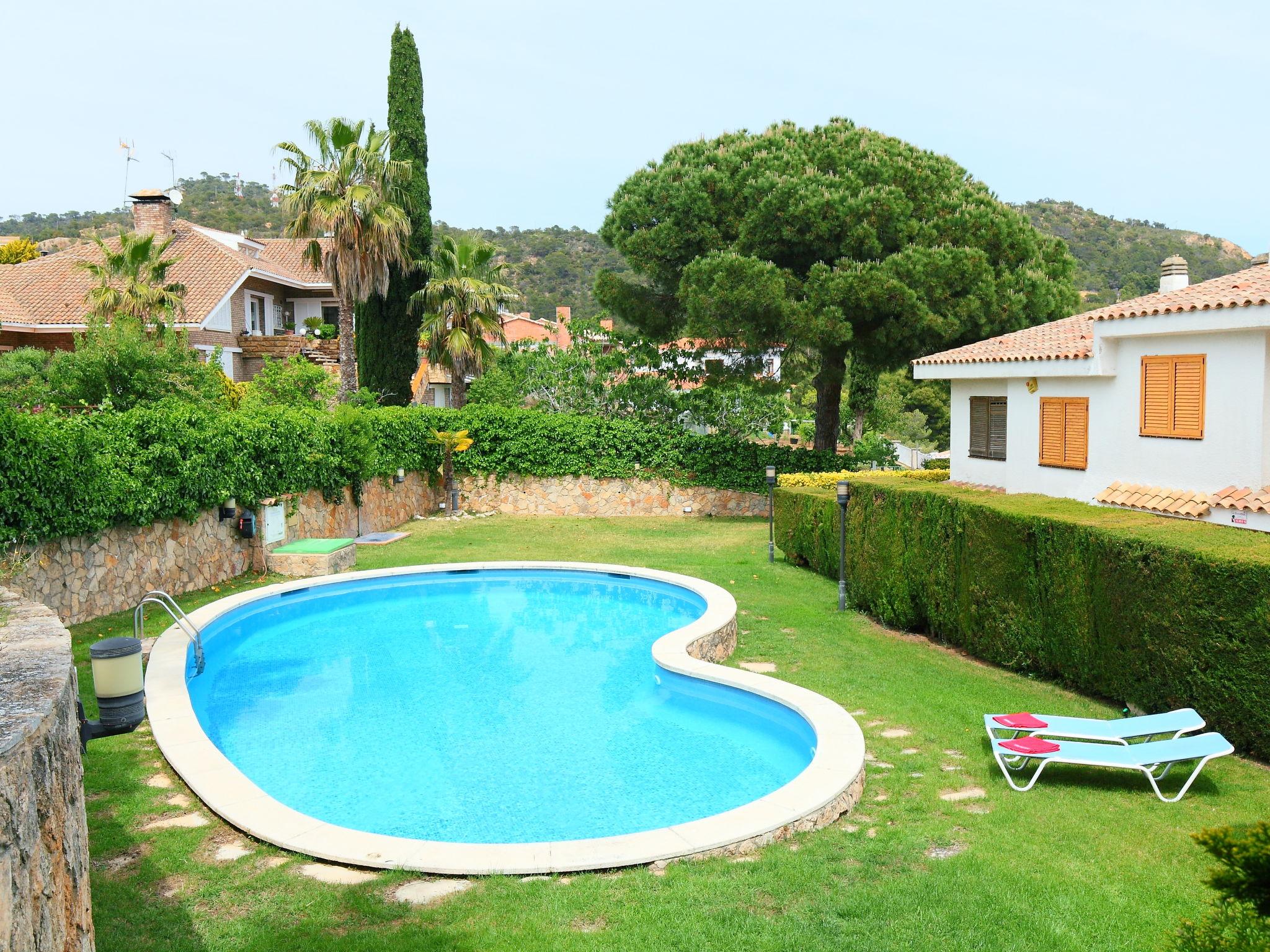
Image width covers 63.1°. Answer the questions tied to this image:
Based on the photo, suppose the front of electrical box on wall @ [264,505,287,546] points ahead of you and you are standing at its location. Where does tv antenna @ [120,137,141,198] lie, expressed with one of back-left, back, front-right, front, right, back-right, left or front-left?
back-left

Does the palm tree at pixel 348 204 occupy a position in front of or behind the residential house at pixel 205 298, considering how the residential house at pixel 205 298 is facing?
in front

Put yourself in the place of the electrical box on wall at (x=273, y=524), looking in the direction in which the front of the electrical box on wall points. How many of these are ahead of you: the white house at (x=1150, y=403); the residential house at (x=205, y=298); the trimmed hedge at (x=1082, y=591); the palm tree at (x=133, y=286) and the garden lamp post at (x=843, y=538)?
3

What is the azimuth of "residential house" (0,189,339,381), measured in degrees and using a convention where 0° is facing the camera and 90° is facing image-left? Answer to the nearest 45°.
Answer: approximately 315°

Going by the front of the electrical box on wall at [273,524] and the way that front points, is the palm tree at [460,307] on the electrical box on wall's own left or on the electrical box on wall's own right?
on the electrical box on wall's own left

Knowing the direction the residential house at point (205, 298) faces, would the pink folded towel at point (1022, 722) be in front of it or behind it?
in front

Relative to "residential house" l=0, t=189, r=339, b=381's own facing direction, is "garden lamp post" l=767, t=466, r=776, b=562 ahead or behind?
ahead

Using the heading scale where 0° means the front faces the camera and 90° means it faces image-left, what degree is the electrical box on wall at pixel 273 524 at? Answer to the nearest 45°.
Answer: approximately 315°

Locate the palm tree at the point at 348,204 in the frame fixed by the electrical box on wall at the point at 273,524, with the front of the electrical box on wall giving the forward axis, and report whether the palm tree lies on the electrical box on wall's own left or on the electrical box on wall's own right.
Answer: on the electrical box on wall's own left
